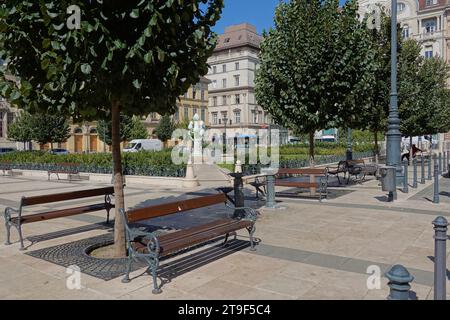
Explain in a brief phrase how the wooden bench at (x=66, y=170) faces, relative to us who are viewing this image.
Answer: facing the viewer and to the left of the viewer

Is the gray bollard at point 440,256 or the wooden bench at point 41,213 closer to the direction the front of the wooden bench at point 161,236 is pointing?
the gray bollard

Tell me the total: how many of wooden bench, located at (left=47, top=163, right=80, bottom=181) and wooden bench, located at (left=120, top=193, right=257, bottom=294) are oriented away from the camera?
0

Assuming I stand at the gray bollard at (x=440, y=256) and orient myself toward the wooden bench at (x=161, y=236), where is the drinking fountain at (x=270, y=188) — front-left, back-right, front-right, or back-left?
front-right

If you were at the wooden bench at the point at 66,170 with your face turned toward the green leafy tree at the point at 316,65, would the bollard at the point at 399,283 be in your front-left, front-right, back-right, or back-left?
front-right

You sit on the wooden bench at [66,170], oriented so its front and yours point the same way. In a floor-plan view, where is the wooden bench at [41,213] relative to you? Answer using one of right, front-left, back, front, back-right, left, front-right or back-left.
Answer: front-left

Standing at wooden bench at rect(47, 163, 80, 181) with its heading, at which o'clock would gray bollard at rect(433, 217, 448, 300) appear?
The gray bollard is roughly at 10 o'clock from the wooden bench.
